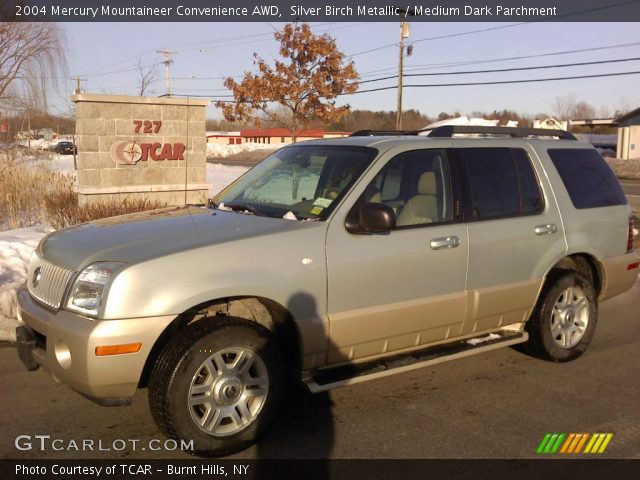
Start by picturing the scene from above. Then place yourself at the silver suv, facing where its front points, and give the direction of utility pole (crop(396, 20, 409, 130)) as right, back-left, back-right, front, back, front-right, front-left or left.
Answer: back-right

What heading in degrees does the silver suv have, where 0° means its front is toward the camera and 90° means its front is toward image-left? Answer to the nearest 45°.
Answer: approximately 45°

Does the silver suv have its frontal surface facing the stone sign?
no

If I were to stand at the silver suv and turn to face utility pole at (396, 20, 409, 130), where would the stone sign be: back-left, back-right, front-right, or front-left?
front-left
